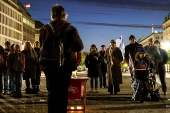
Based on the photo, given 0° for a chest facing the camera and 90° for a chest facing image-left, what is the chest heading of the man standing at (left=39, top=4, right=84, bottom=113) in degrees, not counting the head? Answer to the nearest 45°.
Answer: approximately 180°

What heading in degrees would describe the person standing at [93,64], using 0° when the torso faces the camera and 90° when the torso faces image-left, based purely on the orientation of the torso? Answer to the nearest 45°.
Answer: approximately 0°

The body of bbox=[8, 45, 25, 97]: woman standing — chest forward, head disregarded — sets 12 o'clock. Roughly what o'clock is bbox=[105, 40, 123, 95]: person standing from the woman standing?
The person standing is roughly at 9 o'clock from the woman standing.

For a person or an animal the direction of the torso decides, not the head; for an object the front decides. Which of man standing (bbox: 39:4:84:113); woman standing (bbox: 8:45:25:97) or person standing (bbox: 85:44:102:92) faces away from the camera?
the man standing

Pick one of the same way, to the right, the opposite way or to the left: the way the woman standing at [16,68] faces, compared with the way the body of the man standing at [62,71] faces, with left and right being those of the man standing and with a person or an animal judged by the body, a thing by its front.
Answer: the opposite way

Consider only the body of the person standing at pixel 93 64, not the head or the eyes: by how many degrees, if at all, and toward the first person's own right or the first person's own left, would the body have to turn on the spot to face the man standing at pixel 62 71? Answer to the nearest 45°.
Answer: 0° — they already face them

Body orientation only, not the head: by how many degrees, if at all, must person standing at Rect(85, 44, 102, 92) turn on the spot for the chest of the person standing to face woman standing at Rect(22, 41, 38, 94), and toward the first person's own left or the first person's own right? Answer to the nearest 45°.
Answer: approximately 45° to the first person's own right

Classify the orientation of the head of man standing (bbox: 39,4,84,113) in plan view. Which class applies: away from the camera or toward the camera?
away from the camera
